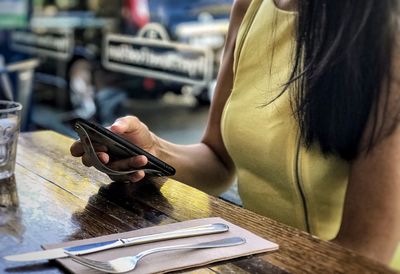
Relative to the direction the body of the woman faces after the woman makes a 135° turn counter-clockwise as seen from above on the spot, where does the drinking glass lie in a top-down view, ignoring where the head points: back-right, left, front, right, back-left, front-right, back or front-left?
back

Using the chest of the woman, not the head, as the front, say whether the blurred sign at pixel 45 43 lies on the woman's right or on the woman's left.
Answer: on the woman's right

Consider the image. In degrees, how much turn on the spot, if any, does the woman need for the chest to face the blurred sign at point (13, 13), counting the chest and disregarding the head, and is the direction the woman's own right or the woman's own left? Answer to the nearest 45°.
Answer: approximately 90° to the woman's own right

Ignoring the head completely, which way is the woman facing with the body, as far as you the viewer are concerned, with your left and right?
facing the viewer and to the left of the viewer

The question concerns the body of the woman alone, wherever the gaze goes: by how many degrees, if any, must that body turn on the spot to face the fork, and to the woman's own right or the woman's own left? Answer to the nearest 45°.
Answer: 0° — they already face it
